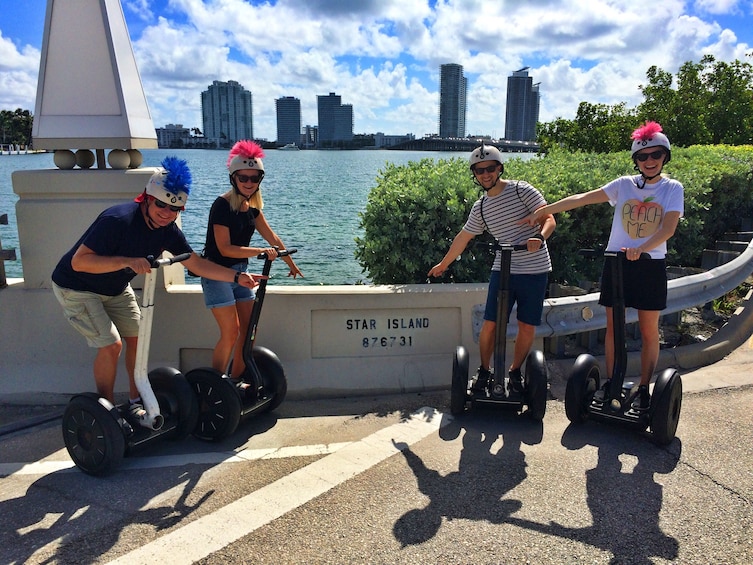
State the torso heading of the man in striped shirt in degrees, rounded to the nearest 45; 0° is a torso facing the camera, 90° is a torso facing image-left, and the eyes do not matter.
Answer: approximately 0°

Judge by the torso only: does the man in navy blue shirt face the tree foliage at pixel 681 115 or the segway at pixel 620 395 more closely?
the segway

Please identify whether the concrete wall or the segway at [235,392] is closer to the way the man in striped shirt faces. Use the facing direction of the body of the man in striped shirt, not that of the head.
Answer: the segway

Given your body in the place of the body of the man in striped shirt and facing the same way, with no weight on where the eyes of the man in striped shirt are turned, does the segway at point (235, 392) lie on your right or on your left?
on your right

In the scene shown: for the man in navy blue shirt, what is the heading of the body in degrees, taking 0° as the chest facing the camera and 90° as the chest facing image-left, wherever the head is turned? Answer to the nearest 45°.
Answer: approximately 315°
